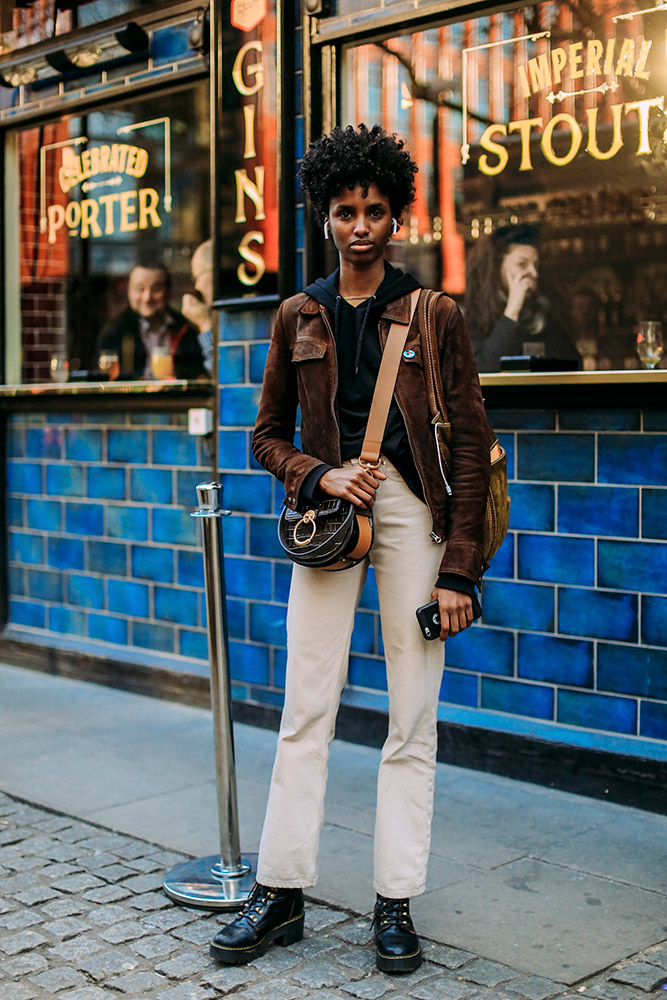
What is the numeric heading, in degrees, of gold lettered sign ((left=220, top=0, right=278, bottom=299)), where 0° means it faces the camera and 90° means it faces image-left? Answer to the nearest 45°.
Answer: approximately 0°

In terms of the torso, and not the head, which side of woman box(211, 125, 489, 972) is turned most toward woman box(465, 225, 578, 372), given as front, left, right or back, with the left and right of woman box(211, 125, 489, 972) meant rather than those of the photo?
back

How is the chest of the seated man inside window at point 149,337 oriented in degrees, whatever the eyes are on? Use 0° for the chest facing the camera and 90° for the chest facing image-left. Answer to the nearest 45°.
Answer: approximately 0°

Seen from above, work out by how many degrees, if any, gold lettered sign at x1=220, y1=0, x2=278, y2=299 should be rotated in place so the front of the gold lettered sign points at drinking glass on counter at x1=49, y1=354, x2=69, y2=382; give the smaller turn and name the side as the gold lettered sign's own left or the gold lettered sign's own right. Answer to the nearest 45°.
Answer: approximately 135° to the gold lettered sign's own right
